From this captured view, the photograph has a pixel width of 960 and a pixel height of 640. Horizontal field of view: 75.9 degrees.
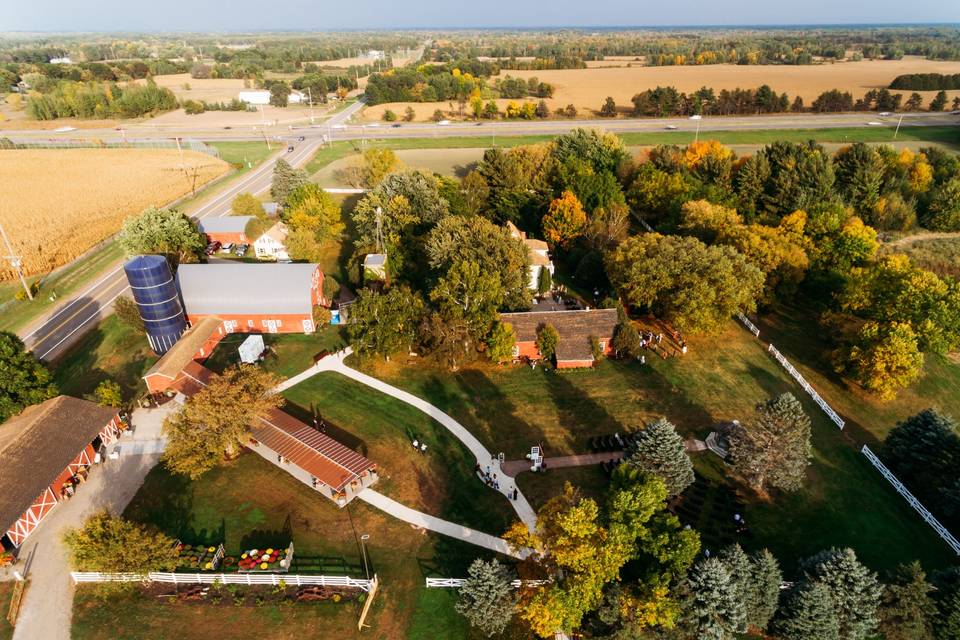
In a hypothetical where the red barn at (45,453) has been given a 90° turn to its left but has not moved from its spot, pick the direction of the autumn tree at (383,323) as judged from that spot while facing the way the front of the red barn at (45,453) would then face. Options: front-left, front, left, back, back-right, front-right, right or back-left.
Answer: front-right

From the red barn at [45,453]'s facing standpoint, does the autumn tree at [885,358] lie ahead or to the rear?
ahead

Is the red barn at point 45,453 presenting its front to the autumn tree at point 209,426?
yes

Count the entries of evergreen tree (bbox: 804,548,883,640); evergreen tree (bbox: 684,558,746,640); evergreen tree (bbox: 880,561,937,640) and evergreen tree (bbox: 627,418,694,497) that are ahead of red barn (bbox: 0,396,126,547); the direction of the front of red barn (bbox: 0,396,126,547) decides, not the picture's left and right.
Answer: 4

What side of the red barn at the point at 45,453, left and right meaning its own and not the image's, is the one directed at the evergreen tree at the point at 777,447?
front

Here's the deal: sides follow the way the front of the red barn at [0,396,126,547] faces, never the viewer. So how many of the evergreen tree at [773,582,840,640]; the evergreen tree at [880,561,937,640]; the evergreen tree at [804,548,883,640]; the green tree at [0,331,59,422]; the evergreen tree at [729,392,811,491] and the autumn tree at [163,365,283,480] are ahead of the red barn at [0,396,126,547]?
5

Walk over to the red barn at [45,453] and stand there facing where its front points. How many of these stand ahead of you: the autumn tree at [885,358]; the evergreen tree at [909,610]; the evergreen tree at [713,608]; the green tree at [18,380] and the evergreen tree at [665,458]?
4

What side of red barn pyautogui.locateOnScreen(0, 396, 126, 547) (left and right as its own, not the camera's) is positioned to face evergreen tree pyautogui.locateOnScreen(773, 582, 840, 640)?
front

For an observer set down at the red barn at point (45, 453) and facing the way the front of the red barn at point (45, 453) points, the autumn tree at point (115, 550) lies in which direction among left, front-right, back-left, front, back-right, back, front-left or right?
front-right

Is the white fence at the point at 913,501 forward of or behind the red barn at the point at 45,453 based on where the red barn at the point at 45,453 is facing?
forward

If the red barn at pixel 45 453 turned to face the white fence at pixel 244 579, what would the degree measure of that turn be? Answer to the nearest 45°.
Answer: approximately 45° to its right

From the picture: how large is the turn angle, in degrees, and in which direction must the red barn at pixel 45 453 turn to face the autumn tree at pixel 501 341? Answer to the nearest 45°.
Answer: approximately 45° to its left

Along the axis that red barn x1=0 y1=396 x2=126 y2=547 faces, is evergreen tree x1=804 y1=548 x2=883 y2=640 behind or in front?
in front
